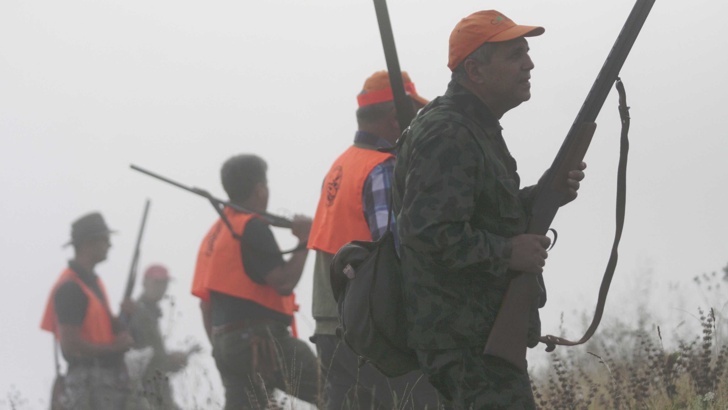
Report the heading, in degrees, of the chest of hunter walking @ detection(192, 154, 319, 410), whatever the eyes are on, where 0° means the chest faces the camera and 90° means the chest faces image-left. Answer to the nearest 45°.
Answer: approximately 225°

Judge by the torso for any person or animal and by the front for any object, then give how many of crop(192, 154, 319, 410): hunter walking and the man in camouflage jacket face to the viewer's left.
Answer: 0

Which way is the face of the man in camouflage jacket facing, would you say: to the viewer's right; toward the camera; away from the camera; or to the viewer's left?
to the viewer's right

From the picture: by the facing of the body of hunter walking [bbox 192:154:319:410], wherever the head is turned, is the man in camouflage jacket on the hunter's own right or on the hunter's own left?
on the hunter's own right

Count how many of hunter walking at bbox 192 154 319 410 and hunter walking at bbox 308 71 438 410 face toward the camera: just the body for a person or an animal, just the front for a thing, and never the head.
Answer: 0

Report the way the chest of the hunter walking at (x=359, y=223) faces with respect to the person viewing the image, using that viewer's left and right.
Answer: facing away from the viewer and to the right of the viewer

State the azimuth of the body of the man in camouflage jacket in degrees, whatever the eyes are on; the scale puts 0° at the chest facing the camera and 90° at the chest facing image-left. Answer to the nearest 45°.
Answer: approximately 270°

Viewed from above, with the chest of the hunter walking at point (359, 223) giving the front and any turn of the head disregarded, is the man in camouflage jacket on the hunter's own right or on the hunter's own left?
on the hunter's own right

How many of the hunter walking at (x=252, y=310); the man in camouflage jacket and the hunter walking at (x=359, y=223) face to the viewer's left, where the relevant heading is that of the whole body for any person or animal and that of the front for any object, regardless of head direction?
0

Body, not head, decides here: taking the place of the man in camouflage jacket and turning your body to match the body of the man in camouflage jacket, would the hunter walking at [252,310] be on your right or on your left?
on your left
